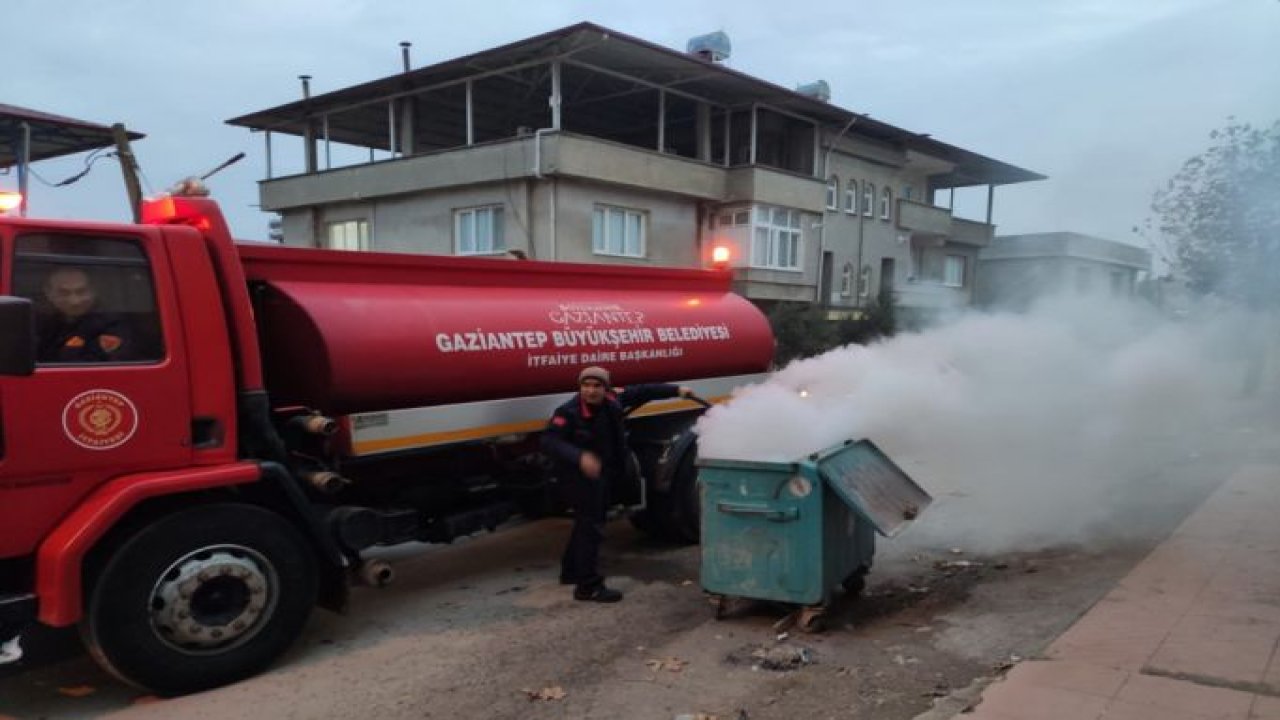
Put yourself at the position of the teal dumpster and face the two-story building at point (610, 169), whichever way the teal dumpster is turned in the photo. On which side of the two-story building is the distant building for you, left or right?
right

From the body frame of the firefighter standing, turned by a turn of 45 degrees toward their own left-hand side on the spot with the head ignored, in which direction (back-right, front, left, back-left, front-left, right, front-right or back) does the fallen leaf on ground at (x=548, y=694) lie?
right

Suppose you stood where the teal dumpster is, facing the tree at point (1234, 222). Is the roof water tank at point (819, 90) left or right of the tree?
left

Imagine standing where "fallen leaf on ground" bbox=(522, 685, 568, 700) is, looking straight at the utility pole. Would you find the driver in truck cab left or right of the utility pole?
left

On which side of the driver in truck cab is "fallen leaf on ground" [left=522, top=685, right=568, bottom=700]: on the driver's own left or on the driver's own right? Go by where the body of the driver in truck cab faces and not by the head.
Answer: on the driver's own left

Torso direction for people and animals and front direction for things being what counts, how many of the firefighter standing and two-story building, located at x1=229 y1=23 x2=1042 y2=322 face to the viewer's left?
0

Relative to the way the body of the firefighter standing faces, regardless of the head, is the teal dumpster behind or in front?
in front

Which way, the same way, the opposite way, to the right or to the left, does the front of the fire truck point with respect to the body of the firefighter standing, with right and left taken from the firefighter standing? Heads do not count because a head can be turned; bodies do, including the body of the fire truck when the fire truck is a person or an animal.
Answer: to the right

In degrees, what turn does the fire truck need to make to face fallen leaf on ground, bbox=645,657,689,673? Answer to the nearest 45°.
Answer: approximately 135° to its left

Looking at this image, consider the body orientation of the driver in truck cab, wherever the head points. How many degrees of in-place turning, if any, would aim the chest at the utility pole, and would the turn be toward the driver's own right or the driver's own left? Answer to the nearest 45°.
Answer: approximately 135° to the driver's own right

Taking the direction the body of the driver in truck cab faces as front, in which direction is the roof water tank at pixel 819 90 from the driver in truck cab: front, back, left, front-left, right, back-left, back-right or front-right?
back
